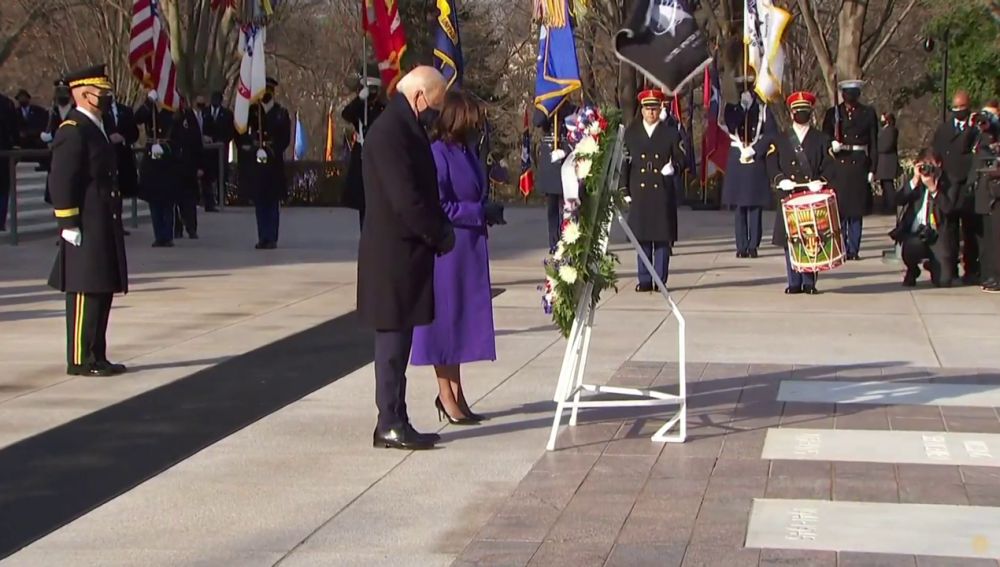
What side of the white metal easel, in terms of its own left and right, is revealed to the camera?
left

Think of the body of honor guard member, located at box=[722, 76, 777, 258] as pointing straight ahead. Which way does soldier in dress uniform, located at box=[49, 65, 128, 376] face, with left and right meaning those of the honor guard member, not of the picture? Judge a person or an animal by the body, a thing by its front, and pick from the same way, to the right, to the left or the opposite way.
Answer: to the left

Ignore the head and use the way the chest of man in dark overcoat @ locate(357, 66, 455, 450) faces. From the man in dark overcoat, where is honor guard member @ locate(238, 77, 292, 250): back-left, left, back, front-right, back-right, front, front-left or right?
left

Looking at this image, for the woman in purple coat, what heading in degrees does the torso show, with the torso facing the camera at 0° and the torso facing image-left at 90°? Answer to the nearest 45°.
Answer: approximately 270°

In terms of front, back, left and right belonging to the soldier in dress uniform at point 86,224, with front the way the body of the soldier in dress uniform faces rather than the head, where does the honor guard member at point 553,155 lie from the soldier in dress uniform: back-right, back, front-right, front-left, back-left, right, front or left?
front-left

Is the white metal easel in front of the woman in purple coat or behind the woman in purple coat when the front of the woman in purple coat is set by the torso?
in front

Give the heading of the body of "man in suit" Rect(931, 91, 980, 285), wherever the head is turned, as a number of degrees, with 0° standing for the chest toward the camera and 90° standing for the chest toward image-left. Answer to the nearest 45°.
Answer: approximately 0°

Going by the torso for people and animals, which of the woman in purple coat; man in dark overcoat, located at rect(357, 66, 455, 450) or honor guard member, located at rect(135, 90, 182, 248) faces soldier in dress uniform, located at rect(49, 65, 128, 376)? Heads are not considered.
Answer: the honor guard member

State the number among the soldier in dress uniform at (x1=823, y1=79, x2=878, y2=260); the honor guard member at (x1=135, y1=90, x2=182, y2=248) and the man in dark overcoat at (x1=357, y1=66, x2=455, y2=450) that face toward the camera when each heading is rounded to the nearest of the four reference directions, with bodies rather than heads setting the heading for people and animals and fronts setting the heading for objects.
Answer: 2
